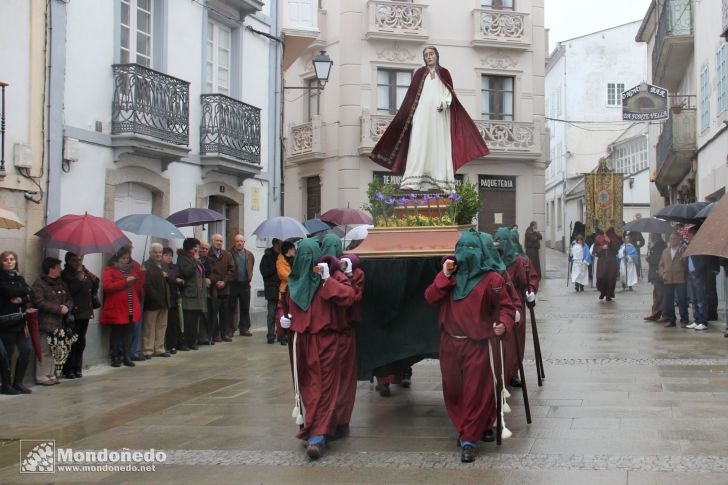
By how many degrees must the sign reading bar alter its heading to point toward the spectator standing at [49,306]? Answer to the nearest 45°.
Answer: approximately 45° to its right

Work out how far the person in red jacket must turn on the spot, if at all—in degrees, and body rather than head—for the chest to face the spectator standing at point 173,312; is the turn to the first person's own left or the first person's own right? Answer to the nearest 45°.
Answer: approximately 90° to the first person's own left

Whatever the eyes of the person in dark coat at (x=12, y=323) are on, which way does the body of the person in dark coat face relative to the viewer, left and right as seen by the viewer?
facing the viewer and to the right of the viewer

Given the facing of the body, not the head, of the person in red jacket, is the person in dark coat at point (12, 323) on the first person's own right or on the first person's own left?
on the first person's own right

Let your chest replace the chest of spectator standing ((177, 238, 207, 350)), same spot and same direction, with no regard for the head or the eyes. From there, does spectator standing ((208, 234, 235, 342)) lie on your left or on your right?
on your left

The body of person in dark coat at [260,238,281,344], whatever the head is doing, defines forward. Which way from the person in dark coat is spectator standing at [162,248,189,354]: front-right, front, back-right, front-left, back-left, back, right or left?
back-right

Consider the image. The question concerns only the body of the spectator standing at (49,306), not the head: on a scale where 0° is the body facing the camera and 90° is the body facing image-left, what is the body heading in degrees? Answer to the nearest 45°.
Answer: approximately 315°

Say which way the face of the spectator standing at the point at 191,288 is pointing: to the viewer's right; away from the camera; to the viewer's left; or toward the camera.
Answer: to the viewer's right

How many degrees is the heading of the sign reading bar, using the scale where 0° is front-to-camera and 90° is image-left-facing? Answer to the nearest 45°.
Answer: approximately 0°

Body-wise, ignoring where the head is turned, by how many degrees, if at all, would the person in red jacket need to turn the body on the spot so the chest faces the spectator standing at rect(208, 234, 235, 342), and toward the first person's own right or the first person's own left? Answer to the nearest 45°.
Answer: approximately 90° to the first person's own left
